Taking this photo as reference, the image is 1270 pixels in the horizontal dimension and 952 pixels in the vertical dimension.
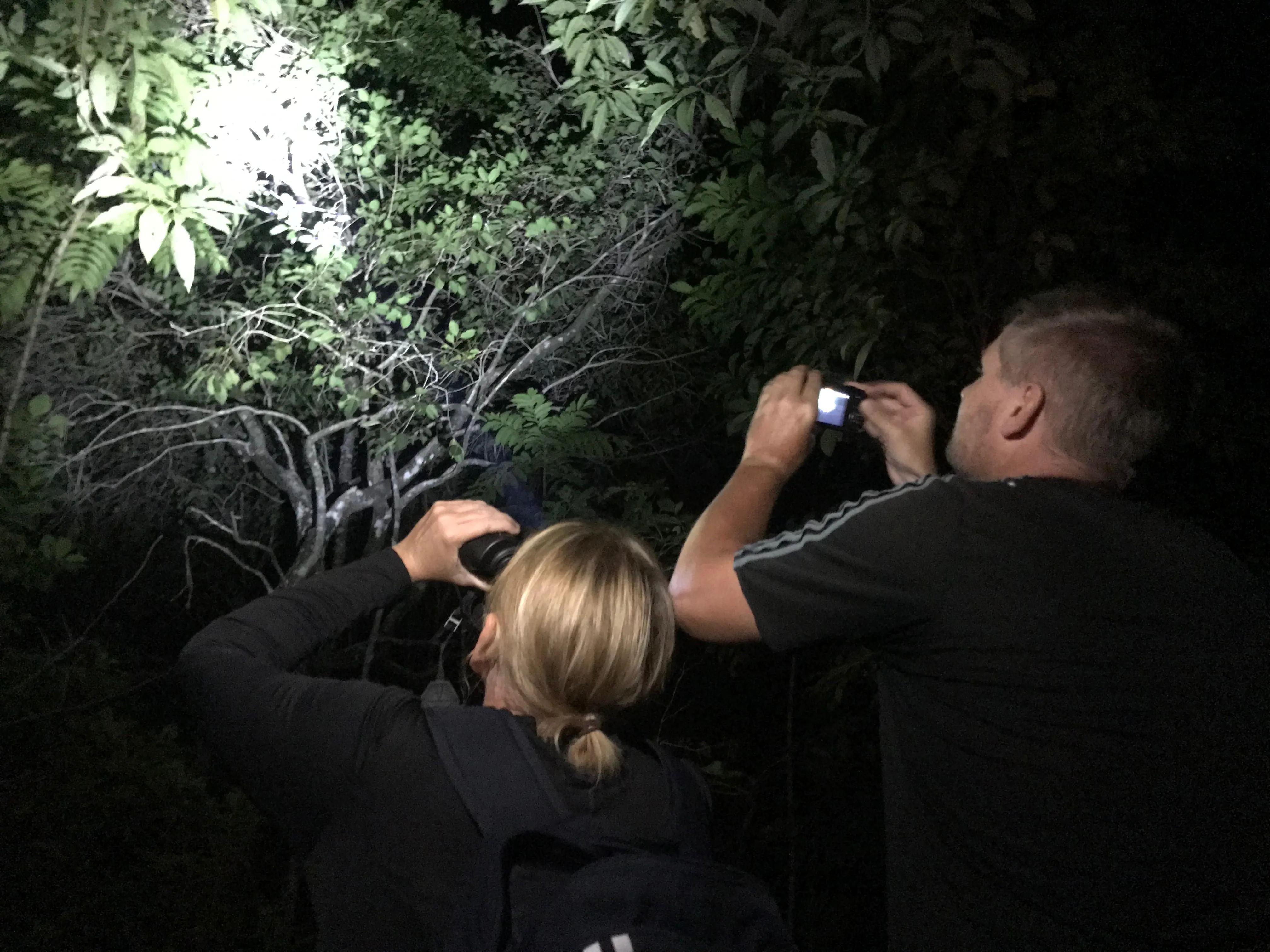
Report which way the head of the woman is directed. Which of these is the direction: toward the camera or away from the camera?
away from the camera

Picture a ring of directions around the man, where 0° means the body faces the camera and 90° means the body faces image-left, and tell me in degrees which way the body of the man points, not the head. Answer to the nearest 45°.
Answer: approximately 135°

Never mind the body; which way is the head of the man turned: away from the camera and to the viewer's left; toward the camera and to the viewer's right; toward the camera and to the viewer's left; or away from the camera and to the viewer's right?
away from the camera and to the viewer's left
